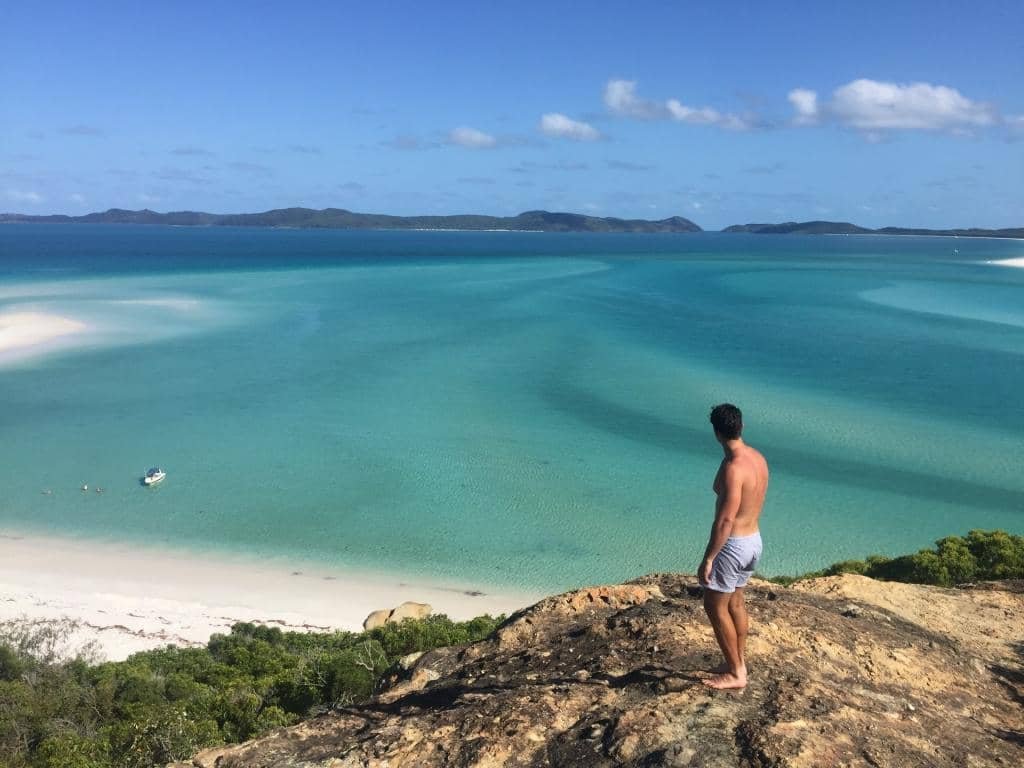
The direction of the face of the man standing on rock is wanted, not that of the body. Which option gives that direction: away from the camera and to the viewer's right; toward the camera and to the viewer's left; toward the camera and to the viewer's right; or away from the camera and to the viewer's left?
away from the camera and to the viewer's left

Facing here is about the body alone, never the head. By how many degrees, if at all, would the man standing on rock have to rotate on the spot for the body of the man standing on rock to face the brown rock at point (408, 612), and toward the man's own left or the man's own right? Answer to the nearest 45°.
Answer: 0° — they already face it

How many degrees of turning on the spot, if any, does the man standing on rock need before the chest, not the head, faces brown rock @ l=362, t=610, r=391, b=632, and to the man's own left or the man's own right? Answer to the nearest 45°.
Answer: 0° — they already face it

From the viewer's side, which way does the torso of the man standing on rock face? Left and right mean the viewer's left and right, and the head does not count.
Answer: facing away from the viewer and to the left of the viewer
